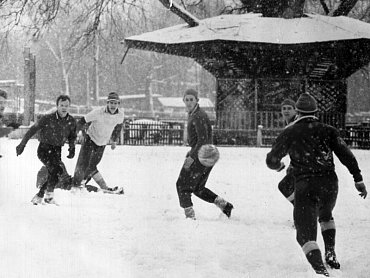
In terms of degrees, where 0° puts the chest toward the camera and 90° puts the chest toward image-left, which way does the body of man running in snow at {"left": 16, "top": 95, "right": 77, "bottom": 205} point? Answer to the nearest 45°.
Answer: approximately 315°

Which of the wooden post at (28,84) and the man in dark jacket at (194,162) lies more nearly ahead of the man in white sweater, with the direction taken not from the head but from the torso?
the man in dark jacket

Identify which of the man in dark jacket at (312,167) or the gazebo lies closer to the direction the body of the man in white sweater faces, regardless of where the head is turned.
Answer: the man in dark jacket

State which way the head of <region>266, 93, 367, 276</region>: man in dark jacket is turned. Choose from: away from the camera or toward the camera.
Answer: away from the camera

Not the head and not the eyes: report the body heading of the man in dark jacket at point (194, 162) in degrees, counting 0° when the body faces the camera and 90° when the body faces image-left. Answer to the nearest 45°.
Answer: approximately 90°

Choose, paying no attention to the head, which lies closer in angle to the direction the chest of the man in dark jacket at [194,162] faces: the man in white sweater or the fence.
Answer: the man in white sweater

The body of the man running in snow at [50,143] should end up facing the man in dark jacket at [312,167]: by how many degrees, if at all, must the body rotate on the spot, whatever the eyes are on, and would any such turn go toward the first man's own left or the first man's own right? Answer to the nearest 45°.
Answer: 0° — they already face them

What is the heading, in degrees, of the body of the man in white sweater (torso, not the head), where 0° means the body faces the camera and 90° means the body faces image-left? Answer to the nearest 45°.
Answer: approximately 315°
